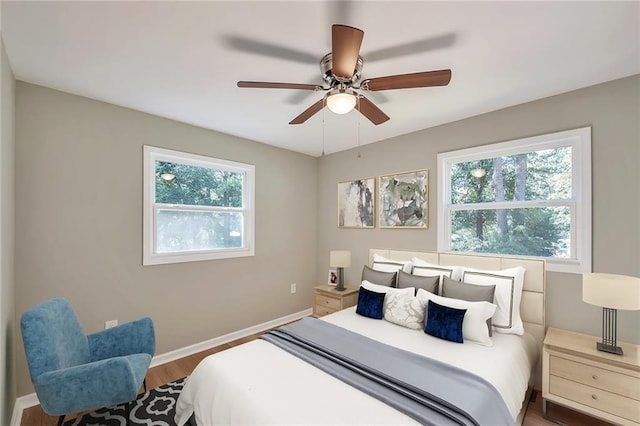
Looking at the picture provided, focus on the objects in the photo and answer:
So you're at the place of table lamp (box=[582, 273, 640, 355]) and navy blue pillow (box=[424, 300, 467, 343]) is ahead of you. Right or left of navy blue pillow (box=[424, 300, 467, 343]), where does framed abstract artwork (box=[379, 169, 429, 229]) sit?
right

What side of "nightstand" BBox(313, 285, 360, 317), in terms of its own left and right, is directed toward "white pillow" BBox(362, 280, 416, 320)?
left

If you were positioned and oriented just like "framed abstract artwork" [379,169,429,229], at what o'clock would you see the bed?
The bed is roughly at 11 o'clock from the framed abstract artwork.

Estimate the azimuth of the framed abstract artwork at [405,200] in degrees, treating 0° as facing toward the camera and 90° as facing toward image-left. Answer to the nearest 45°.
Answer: approximately 45°

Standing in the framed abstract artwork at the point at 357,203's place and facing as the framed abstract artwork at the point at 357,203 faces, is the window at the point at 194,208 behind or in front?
in front

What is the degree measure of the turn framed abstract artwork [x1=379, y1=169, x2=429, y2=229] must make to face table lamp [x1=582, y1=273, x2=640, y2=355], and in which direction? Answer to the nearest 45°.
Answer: approximately 90° to its left

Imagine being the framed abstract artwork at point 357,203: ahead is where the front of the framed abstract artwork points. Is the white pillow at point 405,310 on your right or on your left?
on your left

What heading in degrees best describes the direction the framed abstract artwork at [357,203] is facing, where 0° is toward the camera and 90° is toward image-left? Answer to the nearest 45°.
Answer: approximately 45°

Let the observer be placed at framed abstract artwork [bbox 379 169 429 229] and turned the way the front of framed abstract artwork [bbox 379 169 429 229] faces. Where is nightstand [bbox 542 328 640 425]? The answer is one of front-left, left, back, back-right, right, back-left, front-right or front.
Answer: left

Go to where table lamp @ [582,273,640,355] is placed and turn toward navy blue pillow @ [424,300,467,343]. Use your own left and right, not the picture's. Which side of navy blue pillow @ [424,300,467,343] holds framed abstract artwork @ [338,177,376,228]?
right

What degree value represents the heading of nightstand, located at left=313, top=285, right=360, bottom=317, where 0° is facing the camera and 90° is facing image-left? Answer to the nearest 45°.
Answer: approximately 45°

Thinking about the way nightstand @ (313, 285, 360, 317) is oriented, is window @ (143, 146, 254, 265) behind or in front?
in front
